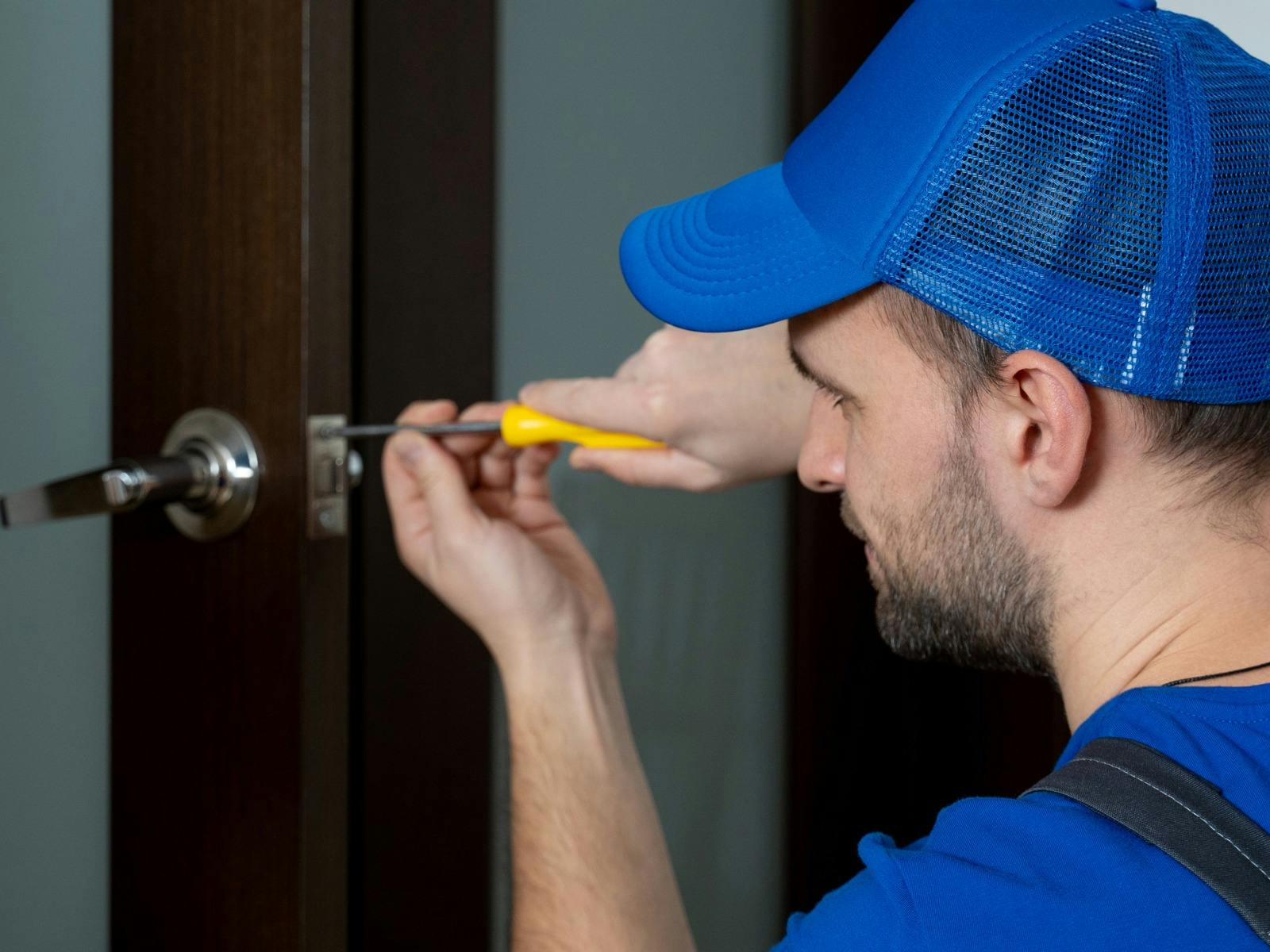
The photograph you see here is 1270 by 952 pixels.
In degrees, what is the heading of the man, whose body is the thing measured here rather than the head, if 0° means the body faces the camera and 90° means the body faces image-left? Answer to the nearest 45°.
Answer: approximately 135°

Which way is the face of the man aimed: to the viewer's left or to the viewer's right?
to the viewer's left
